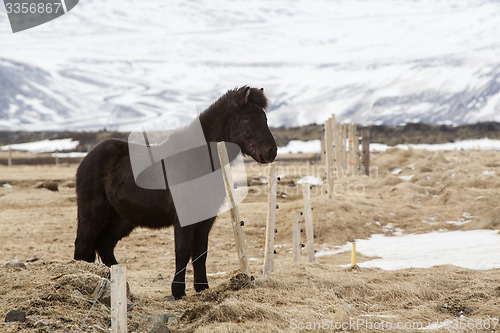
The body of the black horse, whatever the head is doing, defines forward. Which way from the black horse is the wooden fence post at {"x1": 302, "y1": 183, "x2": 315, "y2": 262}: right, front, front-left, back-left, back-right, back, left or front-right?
left

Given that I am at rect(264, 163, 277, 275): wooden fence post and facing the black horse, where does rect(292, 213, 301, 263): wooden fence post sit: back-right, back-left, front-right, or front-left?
back-right

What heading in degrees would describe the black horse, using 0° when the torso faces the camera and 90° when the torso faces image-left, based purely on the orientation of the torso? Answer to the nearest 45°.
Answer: approximately 315°

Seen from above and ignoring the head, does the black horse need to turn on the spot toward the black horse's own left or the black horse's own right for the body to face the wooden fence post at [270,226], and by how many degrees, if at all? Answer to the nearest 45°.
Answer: approximately 45° to the black horse's own left

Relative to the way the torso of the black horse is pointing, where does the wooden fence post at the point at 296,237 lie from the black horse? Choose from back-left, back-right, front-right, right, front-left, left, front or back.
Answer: left

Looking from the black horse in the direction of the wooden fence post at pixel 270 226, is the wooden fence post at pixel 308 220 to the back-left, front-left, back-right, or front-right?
front-left

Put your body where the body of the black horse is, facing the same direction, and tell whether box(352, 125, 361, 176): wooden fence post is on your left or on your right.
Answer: on your left

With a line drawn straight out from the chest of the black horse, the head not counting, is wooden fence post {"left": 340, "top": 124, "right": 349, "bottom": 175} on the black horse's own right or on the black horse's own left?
on the black horse's own left
